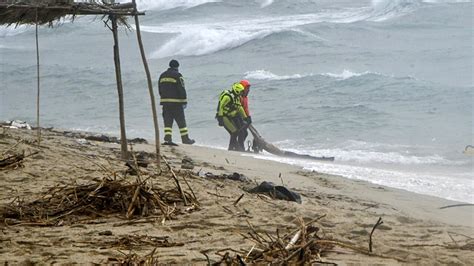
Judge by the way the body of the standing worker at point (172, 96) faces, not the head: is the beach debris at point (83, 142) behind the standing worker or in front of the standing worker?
behind

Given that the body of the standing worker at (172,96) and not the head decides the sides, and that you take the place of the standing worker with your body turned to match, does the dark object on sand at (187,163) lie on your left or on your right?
on your right

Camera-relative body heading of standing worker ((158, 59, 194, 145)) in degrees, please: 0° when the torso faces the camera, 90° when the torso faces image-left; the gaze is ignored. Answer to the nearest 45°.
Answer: approximately 225°

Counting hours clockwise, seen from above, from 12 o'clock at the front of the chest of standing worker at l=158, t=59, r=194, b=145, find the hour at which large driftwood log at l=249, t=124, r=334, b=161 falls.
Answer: The large driftwood log is roughly at 2 o'clock from the standing worker.

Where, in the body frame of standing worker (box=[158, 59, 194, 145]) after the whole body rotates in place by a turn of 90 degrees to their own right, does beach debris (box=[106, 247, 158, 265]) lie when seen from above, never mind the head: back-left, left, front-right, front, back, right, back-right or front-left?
front-right

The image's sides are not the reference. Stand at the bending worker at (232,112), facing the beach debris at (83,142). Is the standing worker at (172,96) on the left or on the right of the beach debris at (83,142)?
right

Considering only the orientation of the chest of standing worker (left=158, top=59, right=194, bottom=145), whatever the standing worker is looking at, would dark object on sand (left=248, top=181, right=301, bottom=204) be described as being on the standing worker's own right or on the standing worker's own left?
on the standing worker's own right
